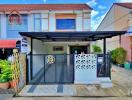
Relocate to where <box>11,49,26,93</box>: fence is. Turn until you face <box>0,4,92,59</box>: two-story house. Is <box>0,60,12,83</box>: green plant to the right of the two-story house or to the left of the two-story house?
left

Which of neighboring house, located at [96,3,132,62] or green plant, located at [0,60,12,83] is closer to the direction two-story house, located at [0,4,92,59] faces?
the green plant

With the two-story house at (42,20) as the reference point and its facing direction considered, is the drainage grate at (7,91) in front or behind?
in front

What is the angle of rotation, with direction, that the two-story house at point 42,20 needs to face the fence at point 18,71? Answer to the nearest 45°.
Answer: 0° — it already faces it

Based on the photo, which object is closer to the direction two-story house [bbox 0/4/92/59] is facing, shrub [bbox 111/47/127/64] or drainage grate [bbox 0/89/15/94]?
the drainage grate

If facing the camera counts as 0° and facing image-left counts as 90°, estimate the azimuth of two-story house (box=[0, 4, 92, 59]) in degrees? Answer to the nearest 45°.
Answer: approximately 0°

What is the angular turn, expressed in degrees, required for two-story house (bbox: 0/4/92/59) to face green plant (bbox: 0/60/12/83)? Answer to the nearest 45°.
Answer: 0° — it already faces it

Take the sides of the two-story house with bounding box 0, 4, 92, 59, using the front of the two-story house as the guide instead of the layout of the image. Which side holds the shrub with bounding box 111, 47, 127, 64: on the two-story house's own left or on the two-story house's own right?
on the two-story house's own left
